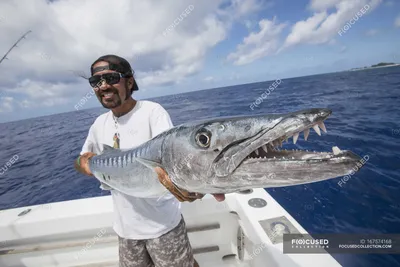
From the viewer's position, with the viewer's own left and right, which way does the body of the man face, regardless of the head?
facing the viewer and to the left of the viewer
